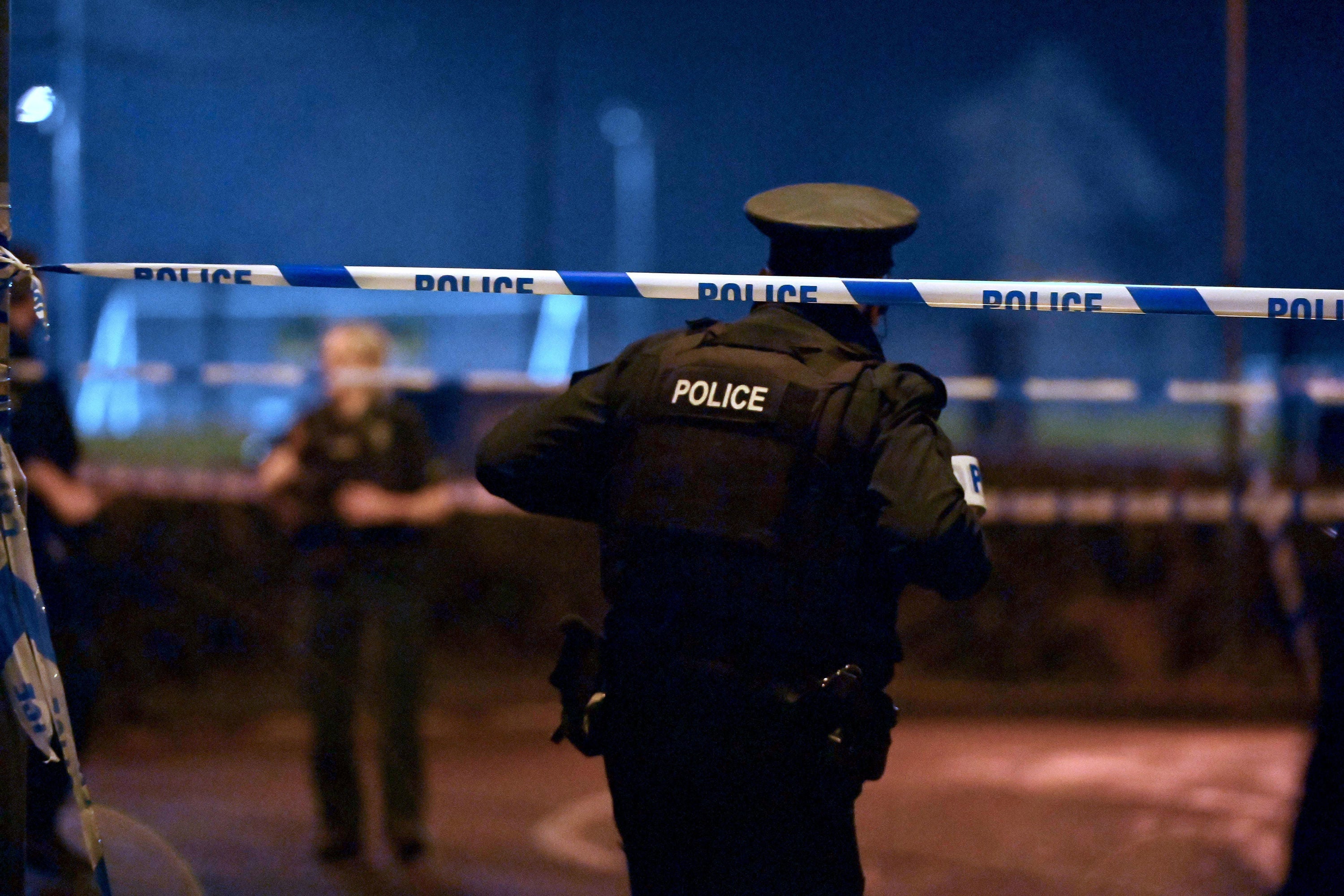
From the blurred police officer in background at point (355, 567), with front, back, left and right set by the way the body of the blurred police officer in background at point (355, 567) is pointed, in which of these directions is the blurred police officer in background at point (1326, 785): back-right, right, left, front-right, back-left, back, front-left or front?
front-left

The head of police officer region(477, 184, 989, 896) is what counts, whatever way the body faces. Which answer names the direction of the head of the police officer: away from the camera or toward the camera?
away from the camera

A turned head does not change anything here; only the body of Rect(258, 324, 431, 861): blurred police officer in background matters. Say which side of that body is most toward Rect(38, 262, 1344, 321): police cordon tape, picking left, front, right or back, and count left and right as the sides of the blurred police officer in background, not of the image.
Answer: front

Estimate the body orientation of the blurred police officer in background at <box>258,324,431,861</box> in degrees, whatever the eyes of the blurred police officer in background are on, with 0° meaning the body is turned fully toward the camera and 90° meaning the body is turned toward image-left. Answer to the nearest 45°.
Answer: approximately 0°

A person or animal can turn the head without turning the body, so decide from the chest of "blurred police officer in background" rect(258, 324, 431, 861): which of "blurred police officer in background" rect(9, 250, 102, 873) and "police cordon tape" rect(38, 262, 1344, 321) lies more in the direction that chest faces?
the police cordon tape
